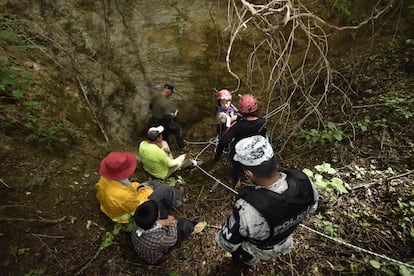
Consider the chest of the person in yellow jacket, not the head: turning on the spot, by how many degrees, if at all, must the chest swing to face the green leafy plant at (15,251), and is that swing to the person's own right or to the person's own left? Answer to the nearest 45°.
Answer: approximately 180°

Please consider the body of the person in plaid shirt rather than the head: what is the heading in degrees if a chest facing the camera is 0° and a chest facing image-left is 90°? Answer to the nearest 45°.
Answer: approximately 225°

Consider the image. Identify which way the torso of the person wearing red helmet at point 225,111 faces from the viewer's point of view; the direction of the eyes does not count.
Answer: toward the camera

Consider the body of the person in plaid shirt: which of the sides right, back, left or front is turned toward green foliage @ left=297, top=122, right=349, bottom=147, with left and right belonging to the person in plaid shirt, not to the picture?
front

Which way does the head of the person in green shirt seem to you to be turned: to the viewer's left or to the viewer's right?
to the viewer's right

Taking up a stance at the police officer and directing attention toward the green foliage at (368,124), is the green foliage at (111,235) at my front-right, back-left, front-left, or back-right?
back-left

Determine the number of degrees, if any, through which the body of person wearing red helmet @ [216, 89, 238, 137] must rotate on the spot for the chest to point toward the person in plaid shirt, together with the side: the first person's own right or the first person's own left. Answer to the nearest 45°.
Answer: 0° — they already face them

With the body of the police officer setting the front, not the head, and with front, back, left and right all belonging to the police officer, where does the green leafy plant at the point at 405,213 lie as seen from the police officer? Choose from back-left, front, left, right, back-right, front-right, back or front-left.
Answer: right

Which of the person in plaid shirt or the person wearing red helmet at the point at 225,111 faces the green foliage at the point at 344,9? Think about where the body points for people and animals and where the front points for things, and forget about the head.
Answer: the person in plaid shirt
